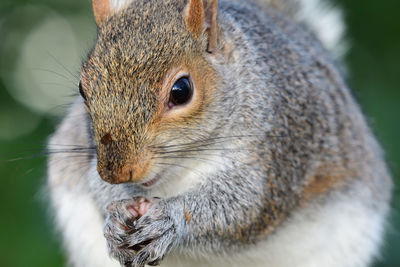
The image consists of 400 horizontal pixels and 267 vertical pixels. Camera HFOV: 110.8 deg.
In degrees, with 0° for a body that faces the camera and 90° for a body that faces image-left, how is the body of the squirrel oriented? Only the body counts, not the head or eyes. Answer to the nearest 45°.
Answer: approximately 45°
